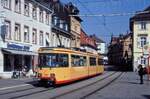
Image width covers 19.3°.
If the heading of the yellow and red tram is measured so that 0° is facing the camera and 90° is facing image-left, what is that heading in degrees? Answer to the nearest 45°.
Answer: approximately 45°
